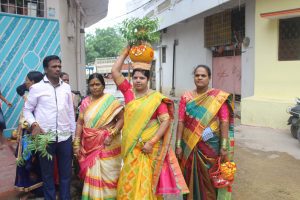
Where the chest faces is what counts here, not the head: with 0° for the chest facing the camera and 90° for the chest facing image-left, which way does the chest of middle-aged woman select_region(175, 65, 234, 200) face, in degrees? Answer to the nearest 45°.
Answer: approximately 0°

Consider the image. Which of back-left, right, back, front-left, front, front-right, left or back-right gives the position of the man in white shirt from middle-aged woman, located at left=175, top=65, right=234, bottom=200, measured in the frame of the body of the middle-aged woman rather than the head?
right

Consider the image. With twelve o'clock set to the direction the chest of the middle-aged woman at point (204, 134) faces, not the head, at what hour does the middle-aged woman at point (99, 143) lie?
the middle-aged woman at point (99, 143) is roughly at 3 o'clock from the middle-aged woman at point (204, 134).

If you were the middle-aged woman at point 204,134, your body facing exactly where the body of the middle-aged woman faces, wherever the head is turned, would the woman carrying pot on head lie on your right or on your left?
on your right

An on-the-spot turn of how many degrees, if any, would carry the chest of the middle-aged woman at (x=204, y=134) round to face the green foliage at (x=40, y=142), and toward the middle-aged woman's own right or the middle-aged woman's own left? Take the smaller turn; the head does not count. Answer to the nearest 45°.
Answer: approximately 90° to the middle-aged woman's own right
